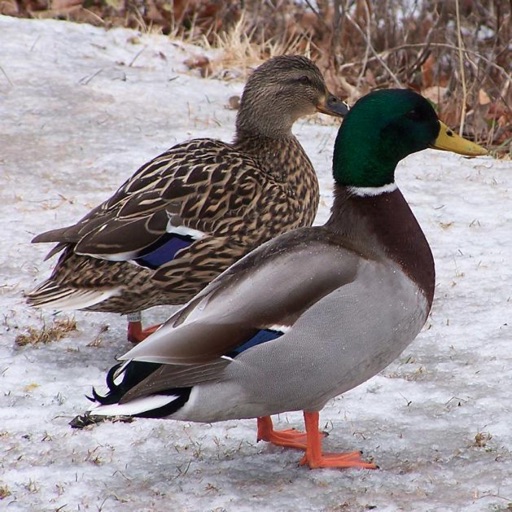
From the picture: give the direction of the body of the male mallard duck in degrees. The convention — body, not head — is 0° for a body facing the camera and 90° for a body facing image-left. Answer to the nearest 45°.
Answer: approximately 270°

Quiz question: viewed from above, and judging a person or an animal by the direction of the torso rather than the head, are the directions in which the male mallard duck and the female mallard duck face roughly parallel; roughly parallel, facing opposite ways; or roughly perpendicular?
roughly parallel

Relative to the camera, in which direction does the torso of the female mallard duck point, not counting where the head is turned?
to the viewer's right

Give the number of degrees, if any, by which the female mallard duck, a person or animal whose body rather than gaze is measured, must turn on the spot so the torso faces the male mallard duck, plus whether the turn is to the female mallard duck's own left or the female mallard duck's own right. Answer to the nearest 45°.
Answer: approximately 90° to the female mallard duck's own right

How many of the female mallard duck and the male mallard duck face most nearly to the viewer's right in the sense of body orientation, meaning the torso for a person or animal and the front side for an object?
2

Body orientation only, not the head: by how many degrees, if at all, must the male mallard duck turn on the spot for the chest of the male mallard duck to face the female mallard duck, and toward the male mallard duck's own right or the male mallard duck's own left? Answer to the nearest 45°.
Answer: approximately 135° to the male mallard duck's own left
